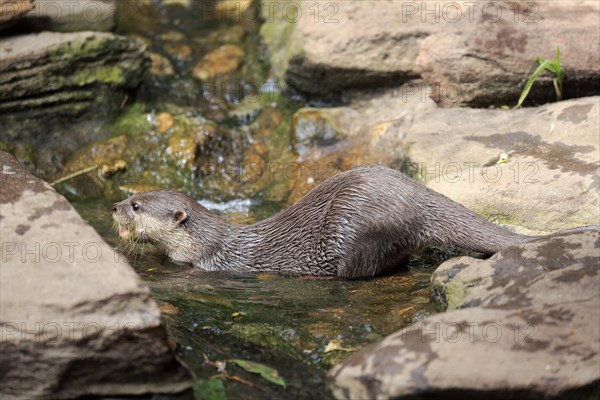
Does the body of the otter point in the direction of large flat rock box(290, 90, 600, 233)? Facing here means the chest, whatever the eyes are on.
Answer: no

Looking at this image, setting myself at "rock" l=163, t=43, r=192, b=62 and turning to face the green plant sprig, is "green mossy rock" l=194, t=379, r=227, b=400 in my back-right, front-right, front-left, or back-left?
front-right

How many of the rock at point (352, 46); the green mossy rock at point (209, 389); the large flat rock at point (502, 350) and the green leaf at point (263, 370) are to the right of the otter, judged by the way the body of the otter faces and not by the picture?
1

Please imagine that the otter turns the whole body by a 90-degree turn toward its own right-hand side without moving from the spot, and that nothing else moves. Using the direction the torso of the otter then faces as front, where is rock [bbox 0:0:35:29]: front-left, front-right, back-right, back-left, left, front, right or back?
front-left

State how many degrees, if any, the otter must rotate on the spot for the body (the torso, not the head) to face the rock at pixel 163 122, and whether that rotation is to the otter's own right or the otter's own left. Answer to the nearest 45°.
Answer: approximately 45° to the otter's own right

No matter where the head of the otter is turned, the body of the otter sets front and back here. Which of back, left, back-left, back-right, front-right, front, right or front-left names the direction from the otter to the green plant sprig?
back-right

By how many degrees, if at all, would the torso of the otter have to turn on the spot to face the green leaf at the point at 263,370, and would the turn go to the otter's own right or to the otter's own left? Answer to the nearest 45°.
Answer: approximately 90° to the otter's own left

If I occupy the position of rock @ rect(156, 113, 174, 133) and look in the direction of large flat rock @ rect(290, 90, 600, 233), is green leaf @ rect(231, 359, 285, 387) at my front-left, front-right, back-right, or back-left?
front-right

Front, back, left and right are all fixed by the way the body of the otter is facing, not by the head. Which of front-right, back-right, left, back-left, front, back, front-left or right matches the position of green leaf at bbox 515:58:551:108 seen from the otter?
back-right

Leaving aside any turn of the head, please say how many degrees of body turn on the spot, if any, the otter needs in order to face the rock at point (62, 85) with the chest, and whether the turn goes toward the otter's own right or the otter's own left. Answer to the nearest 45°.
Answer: approximately 45° to the otter's own right

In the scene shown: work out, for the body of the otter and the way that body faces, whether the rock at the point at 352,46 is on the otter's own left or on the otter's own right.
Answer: on the otter's own right

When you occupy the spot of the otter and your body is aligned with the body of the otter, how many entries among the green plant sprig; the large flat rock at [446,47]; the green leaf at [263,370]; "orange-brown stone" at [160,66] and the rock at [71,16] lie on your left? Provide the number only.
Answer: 1

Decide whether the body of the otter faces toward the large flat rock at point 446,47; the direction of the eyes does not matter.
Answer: no

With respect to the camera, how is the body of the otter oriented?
to the viewer's left

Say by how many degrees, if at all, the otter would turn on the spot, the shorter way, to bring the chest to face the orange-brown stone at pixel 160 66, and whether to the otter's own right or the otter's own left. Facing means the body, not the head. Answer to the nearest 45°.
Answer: approximately 45° to the otter's own right

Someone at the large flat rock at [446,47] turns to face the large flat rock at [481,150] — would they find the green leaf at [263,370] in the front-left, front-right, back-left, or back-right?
front-right

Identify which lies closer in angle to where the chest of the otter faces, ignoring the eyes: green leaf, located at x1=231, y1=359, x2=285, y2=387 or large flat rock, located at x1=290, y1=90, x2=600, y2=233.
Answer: the green leaf

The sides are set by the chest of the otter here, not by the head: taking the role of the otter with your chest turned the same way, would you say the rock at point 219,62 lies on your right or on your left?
on your right

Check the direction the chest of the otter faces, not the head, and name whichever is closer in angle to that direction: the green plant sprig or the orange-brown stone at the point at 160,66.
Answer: the orange-brown stone

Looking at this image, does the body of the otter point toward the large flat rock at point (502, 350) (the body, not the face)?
no
